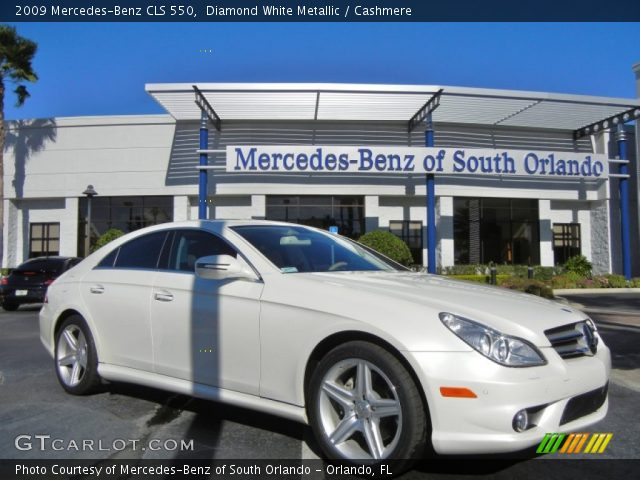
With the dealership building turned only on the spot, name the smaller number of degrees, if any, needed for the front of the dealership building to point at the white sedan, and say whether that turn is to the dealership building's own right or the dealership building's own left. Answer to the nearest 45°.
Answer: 0° — it already faces it

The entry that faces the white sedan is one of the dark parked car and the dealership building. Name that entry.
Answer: the dealership building

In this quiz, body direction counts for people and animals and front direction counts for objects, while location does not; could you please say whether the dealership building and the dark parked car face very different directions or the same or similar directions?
very different directions

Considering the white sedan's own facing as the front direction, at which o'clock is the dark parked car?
The dark parked car is roughly at 6 o'clock from the white sedan.

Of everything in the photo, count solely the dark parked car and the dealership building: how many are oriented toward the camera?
1

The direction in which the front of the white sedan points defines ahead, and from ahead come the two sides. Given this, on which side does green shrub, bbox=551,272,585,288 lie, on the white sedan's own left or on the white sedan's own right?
on the white sedan's own left

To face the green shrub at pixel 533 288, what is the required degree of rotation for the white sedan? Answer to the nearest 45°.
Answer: approximately 90° to its left

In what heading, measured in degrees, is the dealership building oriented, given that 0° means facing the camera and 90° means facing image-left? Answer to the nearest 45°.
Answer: approximately 0°
